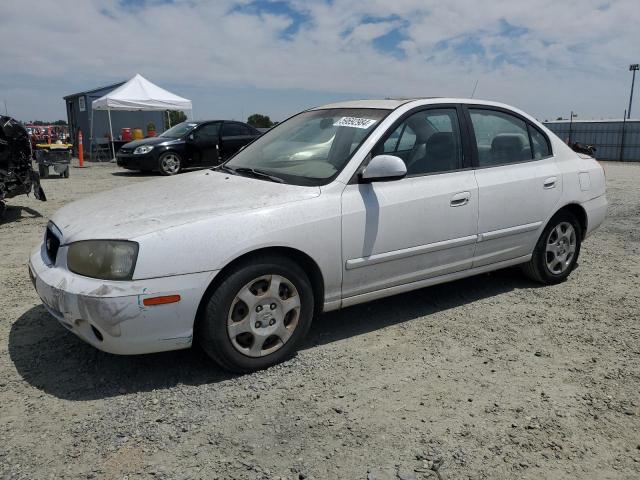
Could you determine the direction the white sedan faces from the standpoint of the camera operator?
facing the viewer and to the left of the viewer

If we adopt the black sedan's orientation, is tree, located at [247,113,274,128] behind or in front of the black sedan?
behind

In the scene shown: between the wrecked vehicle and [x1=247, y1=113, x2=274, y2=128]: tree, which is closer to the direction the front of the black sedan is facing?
the wrecked vehicle

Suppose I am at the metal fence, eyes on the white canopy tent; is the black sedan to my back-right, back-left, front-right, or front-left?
front-left

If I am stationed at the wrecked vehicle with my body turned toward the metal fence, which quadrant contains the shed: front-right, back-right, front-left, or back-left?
front-left

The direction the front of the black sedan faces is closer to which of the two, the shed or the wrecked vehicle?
the wrecked vehicle

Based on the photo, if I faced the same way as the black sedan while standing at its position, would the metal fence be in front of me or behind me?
behind

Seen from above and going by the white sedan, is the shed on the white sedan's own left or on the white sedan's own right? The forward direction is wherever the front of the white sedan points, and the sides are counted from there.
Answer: on the white sedan's own right

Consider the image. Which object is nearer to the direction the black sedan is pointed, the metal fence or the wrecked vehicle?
the wrecked vehicle

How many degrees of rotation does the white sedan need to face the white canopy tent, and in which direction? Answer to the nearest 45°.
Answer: approximately 135° to its right

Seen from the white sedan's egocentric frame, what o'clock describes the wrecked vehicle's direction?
The wrecked vehicle is roughly at 3 o'clock from the white sedan.

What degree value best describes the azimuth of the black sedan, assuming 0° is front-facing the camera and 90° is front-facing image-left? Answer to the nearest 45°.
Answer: approximately 45°

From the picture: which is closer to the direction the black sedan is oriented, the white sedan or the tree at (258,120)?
the white sedan

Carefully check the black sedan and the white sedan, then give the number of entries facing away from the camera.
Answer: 0
